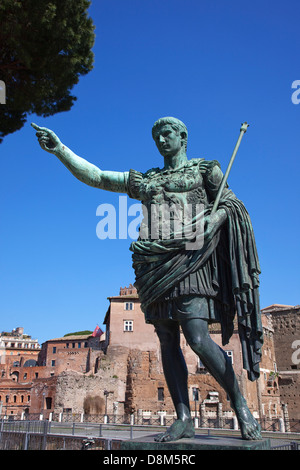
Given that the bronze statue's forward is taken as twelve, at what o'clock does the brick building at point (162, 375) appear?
The brick building is roughly at 6 o'clock from the bronze statue.

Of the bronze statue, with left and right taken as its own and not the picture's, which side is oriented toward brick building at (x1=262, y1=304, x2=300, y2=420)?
back

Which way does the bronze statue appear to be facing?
toward the camera

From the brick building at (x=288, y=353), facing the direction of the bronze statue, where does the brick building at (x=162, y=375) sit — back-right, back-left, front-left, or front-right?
front-right

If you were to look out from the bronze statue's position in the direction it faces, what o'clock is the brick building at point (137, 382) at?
The brick building is roughly at 6 o'clock from the bronze statue.
